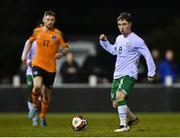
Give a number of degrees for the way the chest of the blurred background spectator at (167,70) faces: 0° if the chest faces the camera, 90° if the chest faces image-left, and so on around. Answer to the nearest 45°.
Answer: approximately 0°

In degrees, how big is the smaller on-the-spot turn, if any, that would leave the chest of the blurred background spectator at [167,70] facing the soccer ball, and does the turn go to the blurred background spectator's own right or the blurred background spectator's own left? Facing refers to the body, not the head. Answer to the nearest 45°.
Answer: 0° — they already face it

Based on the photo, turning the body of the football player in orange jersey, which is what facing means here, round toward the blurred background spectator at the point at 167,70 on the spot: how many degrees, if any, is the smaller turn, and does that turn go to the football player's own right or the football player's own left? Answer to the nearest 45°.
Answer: approximately 135° to the football player's own left

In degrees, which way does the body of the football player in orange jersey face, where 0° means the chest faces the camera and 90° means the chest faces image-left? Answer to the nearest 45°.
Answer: approximately 0°

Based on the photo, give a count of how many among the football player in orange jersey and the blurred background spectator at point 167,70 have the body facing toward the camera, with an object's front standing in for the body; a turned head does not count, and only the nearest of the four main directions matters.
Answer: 2
